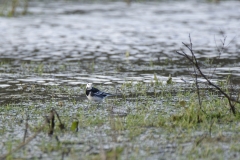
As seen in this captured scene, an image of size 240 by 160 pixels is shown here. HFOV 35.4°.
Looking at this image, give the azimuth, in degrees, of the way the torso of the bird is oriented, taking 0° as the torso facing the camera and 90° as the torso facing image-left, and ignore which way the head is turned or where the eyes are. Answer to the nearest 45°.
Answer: approximately 45°
